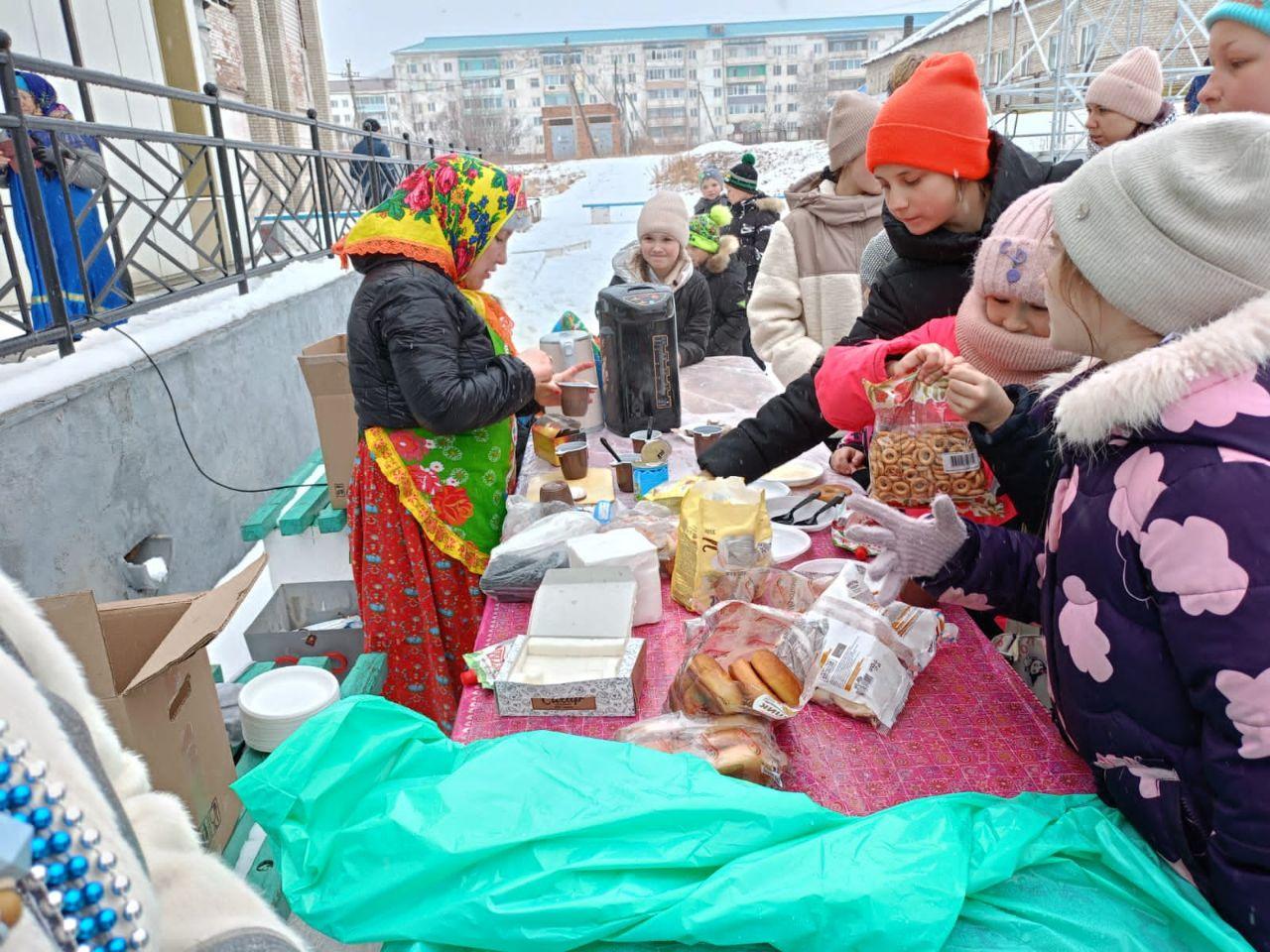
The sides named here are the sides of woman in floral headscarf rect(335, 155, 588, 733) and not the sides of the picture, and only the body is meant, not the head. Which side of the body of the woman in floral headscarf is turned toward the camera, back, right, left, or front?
right

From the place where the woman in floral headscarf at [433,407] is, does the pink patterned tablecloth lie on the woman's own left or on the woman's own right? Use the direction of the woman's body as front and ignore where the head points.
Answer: on the woman's own right

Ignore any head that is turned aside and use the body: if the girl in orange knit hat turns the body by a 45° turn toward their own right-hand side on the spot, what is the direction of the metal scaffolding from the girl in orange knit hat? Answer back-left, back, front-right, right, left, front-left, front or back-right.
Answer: right

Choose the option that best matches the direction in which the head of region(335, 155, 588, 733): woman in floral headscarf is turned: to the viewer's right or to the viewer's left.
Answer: to the viewer's right

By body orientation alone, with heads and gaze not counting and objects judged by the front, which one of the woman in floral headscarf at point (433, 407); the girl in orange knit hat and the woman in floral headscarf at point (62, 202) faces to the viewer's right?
the woman in floral headscarf at point (433, 407)

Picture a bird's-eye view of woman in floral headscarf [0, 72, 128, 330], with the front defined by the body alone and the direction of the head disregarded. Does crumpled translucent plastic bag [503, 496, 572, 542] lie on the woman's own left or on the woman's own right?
on the woman's own left

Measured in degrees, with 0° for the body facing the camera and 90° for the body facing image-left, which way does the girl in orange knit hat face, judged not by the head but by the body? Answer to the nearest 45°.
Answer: approximately 45°

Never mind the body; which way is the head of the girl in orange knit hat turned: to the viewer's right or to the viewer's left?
to the viewer's left

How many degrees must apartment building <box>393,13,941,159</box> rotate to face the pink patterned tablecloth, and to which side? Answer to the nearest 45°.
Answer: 0° — it already faces it

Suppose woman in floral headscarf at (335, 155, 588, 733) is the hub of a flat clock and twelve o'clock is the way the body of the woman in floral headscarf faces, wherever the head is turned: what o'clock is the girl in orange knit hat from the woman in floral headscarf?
The girl in orange knit hat is roughly at 1 o'clock from the woman in floral headscarf.

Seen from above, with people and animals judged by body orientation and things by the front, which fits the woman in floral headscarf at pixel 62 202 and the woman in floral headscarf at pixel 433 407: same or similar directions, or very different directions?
very different directions
